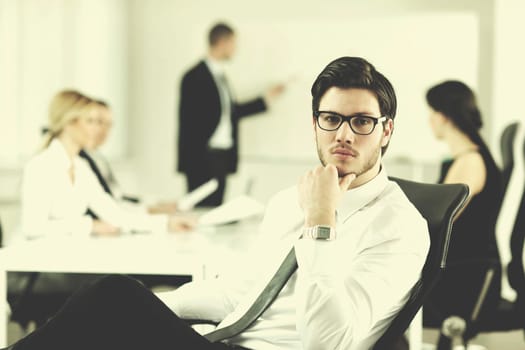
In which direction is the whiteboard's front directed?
toward the camera

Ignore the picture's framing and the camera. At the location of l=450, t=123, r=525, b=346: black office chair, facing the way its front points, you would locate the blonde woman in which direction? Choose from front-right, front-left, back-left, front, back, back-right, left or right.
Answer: front

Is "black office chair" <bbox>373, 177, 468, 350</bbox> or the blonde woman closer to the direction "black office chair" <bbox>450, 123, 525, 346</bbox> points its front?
the blonde woman

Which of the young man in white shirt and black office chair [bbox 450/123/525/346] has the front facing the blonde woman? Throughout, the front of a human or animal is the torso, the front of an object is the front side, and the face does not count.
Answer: the black office chair

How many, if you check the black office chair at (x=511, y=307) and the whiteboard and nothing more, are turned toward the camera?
1

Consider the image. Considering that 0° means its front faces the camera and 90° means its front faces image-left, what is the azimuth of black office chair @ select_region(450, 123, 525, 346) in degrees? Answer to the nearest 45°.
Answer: approximately 90°

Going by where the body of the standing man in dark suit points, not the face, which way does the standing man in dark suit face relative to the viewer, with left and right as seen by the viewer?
facing the viewer and to the right of the viewer

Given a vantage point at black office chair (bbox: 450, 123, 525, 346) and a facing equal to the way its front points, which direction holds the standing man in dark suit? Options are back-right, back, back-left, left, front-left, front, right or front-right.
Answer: front-right

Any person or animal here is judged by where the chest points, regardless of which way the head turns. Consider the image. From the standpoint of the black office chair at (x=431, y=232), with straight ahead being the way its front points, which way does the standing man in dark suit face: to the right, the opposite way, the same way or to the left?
to the left

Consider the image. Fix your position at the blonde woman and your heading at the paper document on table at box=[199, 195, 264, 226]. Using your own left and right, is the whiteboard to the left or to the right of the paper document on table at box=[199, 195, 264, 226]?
left

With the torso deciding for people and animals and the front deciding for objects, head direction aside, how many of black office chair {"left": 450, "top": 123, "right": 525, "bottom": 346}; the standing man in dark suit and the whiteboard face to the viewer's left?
1

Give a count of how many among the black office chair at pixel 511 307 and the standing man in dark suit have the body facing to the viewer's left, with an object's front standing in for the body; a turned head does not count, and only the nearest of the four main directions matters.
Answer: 1

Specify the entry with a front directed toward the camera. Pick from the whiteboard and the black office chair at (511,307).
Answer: the whiteboard

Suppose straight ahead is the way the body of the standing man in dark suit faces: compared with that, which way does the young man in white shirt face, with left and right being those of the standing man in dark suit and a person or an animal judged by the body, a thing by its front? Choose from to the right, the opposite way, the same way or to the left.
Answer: to the right

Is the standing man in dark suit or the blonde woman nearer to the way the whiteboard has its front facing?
the blonde woman

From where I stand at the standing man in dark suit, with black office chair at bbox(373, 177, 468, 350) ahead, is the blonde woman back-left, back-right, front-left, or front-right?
front-right

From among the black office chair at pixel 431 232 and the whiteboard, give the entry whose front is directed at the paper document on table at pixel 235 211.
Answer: the whiteboard

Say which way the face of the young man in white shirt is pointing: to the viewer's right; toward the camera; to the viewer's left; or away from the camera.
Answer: toward the camera

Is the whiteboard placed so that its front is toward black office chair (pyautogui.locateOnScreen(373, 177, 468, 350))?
yes

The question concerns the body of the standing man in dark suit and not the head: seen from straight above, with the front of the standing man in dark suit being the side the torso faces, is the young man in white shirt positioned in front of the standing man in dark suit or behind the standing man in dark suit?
in front
